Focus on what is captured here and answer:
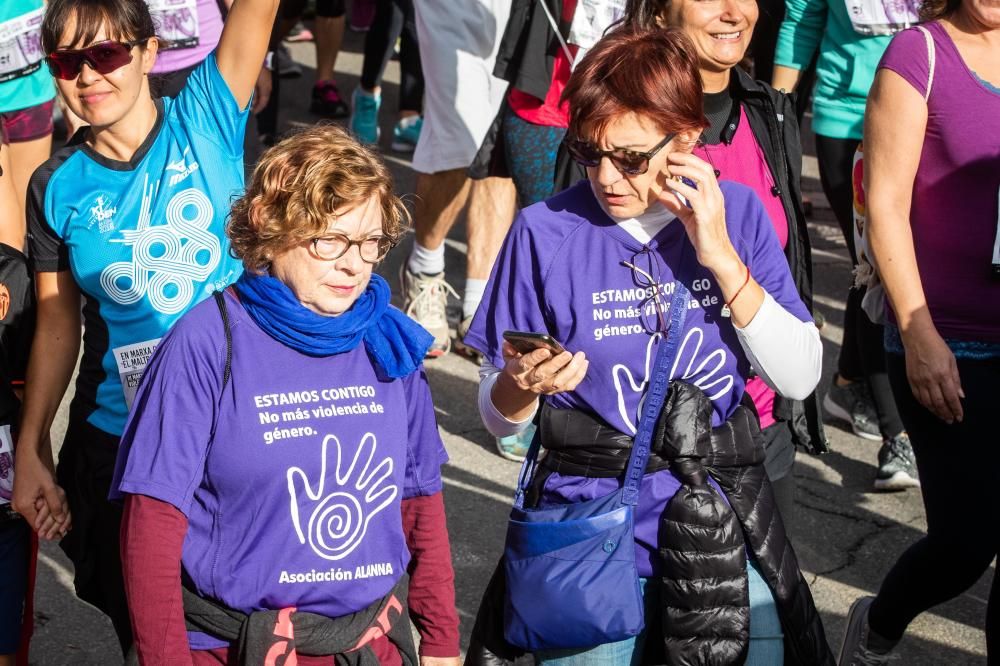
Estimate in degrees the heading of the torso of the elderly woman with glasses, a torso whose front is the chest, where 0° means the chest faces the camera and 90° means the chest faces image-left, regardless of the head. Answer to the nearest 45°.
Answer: approximately 315°

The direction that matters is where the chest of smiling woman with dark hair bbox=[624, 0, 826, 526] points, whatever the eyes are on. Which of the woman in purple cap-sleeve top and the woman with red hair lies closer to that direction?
the woman with red hair

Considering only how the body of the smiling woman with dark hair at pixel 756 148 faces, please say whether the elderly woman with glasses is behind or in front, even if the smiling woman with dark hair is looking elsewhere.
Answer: in front

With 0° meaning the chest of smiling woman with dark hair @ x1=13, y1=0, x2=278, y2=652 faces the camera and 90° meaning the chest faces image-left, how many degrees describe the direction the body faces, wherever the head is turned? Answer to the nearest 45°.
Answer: approximately 0°

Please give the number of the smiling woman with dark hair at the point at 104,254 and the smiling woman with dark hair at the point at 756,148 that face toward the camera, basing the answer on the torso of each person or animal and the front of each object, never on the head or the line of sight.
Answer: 2

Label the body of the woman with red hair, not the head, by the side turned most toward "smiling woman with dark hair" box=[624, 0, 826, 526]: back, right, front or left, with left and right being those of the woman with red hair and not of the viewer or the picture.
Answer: back

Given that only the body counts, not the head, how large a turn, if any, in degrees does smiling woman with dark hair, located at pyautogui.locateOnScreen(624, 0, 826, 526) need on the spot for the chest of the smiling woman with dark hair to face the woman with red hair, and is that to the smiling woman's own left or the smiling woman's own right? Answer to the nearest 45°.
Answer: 0° — they already face them

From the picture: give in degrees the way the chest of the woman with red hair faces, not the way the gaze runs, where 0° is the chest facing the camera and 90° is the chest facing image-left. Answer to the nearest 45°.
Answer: approximately 0°

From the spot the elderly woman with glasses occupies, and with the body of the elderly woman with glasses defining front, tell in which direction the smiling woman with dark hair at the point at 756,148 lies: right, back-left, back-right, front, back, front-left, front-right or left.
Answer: left

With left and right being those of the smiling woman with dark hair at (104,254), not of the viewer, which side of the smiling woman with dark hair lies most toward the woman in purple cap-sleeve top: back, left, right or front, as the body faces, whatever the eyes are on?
left
